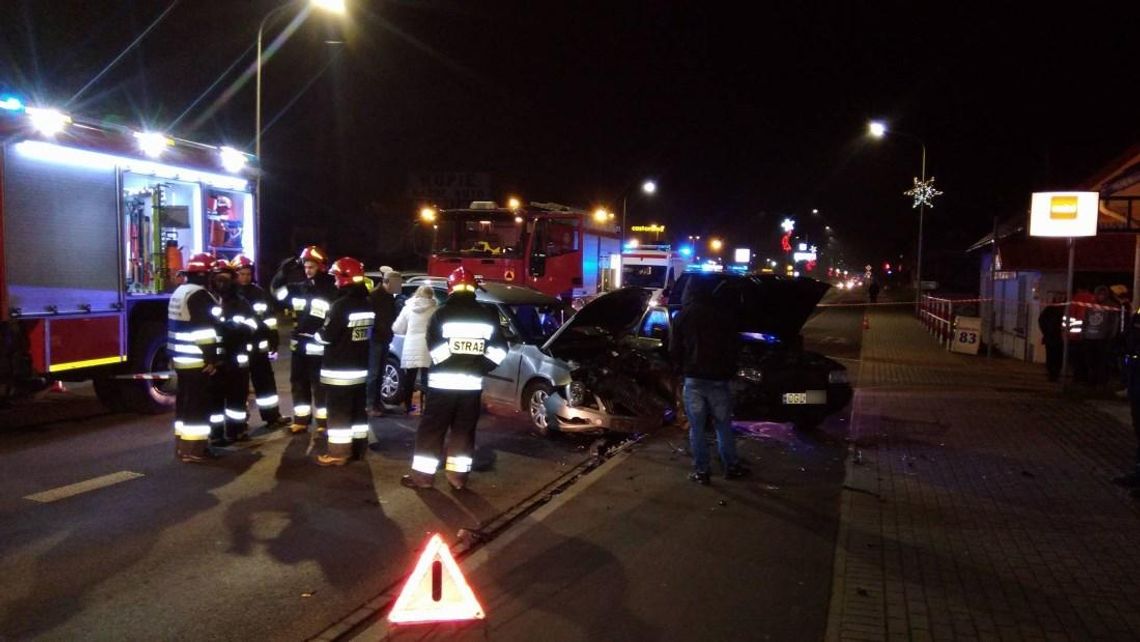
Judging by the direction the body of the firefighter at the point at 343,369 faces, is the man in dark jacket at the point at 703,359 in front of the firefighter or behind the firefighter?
behind

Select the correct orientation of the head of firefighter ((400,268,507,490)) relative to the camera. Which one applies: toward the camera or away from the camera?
away from the camera

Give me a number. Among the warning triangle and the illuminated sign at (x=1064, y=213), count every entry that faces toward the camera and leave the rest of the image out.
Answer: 2

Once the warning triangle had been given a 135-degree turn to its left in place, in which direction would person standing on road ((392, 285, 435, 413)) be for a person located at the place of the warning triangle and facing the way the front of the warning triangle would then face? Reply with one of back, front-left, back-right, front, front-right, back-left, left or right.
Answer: front-left

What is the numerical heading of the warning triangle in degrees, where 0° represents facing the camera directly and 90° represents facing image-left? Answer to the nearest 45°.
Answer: approximately 0°

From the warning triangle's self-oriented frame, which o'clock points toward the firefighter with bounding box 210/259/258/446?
The firefighter is roughly at 5 o'clock from the warning triangle.

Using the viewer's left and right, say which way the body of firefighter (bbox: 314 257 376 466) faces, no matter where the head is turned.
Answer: facing away from the viewer and to the left of the viewer
